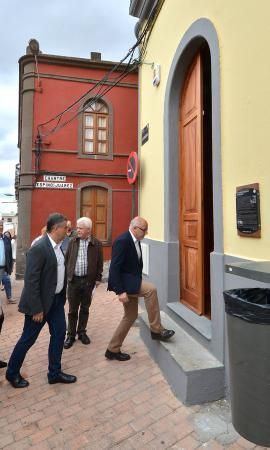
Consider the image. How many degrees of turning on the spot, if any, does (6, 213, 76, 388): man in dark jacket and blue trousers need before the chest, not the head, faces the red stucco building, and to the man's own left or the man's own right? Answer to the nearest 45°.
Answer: approximately 90° to the man's own left

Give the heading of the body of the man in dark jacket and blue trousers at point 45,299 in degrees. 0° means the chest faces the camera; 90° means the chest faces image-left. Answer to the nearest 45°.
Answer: approximately 270°

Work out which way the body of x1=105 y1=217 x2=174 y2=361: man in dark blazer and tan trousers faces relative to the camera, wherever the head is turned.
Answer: to the viewer's right

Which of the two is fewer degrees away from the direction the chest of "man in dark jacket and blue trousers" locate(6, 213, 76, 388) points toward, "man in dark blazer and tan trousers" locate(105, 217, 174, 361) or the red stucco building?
the man in dark blazer and tan trousers

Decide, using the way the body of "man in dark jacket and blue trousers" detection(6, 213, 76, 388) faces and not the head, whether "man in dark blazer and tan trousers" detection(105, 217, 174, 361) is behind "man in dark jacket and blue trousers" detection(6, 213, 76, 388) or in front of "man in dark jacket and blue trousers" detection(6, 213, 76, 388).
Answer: in front

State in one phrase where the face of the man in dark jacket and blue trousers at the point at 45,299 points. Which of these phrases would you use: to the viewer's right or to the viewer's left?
to the viewer's right

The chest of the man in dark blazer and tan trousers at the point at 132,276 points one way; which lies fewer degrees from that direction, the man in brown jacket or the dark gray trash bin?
the dark gray trash bin

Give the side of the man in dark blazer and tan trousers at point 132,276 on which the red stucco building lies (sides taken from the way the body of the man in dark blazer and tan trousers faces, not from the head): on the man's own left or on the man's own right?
on the man's own left

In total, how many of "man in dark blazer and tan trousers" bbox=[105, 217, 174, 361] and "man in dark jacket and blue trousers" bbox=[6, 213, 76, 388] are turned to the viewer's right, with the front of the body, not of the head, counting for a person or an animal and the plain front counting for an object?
2

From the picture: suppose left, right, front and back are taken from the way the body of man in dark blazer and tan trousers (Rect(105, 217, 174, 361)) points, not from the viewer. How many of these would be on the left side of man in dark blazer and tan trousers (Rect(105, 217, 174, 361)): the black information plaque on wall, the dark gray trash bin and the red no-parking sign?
1

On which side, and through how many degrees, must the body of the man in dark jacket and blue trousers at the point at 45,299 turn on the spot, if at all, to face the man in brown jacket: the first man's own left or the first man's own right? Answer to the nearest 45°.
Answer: approximately 45° to the first man's own left

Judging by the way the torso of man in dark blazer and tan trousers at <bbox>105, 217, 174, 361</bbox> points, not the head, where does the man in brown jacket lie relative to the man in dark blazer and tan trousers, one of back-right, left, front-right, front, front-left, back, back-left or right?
back-left
